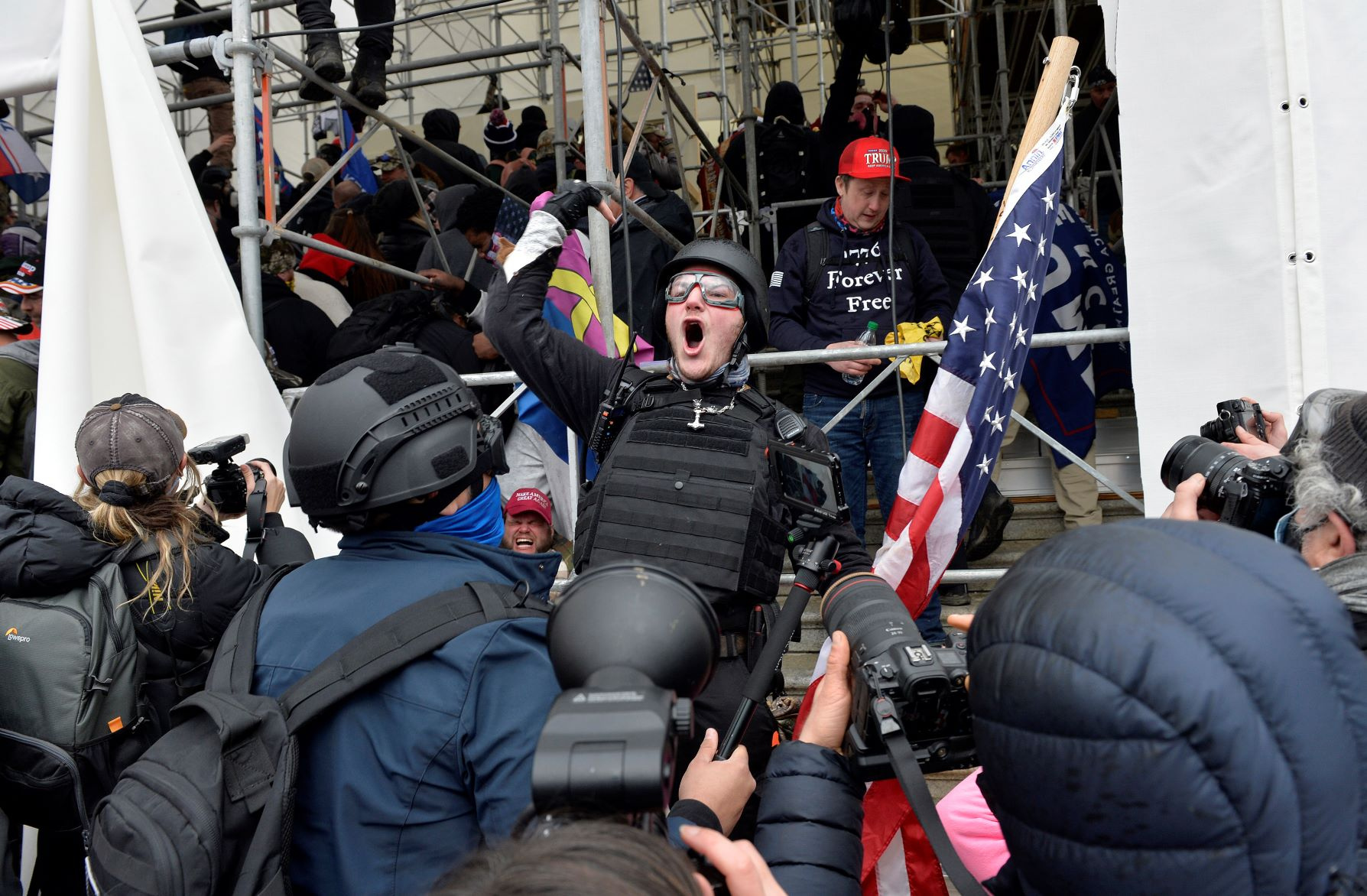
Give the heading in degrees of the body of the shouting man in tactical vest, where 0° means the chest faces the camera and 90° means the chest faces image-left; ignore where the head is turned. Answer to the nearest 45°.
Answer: approximately 0°

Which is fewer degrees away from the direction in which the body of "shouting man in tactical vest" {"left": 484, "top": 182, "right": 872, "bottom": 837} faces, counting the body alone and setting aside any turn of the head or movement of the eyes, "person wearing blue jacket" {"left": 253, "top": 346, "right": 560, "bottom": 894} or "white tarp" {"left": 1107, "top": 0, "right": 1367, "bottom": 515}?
the person wearing blue jacket

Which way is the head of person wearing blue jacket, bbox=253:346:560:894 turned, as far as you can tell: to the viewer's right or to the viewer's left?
to the viewer's right

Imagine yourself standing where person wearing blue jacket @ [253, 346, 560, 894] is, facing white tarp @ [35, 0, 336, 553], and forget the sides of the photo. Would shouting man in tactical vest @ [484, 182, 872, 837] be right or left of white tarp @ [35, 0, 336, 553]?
right

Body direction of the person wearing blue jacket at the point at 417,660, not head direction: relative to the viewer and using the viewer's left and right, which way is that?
facing away from the viewer and to the right of the viewer

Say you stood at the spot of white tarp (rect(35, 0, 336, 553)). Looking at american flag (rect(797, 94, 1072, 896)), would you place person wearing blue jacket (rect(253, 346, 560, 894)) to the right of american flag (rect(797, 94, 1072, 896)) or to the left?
right

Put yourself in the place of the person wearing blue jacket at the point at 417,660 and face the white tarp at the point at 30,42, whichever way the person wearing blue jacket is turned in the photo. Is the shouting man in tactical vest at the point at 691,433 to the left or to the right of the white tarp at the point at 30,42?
right

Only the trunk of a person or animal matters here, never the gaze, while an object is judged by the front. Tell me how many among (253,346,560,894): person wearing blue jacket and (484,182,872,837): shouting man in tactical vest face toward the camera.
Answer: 1

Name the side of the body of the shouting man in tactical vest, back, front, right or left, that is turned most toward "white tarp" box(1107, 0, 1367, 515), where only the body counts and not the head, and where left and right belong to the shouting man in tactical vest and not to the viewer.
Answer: left
